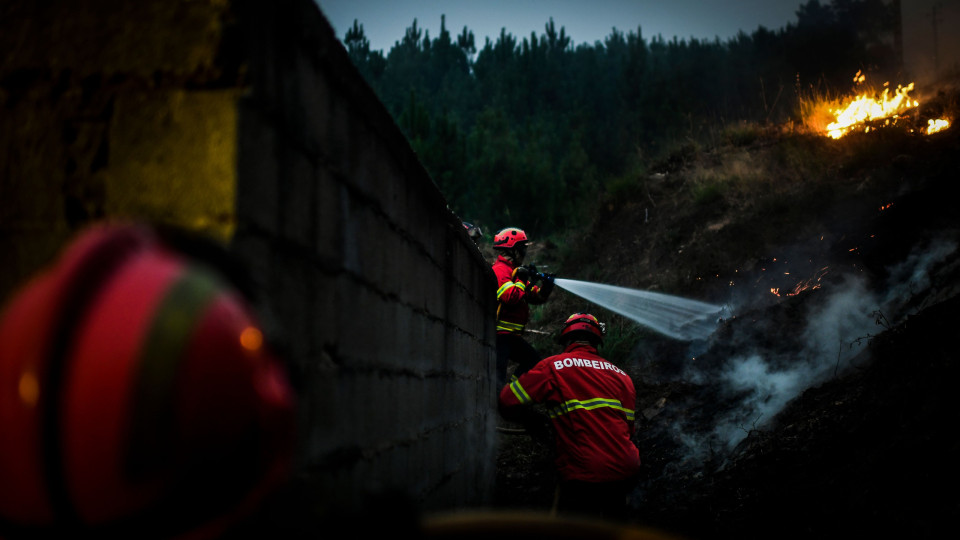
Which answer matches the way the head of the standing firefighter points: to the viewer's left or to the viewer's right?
to the viewer's right

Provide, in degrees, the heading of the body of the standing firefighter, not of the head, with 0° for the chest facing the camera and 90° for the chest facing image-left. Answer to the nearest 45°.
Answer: approximately 270°

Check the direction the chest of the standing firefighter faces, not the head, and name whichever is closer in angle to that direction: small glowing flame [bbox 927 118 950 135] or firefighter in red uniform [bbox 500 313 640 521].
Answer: the small glowing flame

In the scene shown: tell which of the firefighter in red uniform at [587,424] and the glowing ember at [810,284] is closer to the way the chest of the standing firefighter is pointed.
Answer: the glowing ember

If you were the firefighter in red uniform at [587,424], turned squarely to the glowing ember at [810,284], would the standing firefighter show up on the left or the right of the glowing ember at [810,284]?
left

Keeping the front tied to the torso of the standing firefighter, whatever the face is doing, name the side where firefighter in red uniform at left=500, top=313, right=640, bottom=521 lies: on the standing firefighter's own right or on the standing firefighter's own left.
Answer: on the standing firefighter's own right
